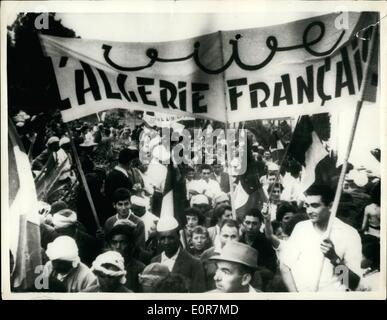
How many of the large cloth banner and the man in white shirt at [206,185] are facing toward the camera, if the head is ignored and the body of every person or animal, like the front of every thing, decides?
2

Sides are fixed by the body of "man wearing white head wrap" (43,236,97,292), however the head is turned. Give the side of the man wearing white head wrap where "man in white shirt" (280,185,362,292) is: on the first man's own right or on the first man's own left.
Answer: on the first man's own left

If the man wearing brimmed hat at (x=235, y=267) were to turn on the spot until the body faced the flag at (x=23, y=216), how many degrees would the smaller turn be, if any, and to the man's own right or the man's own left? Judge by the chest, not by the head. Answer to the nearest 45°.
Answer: approximately 45° to the man's own right

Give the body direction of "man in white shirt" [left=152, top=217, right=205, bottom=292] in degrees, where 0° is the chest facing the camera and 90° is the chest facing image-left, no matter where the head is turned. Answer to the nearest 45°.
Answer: approximately 45°

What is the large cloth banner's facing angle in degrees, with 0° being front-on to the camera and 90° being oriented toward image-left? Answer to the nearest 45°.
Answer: approximately 0°

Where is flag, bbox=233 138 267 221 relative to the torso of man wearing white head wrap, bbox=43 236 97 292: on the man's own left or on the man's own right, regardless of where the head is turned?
on the man's own left

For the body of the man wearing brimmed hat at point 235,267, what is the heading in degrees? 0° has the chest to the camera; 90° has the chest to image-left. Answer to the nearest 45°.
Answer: approximately 45°

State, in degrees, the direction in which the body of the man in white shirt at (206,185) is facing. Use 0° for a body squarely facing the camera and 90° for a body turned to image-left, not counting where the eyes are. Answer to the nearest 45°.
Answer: approximately 0°
